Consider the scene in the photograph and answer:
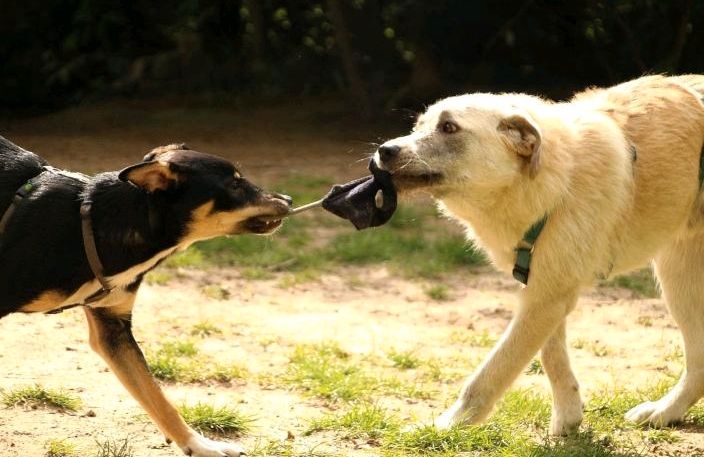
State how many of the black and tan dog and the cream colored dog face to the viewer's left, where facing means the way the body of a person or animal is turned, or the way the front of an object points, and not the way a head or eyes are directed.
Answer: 1

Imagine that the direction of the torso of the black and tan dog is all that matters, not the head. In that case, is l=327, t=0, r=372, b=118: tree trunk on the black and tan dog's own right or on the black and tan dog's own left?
on the black and tan dog's own left

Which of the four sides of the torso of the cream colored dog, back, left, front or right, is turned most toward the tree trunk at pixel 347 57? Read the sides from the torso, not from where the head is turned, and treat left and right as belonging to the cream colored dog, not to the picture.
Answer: right

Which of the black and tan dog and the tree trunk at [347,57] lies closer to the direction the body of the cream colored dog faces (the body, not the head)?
the black and tan dog

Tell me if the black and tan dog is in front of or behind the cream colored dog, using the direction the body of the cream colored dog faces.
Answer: in front

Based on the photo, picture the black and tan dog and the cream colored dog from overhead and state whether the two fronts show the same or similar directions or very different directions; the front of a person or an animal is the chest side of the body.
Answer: very different directions

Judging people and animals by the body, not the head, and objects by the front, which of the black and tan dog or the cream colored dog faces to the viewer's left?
the cream colored dog

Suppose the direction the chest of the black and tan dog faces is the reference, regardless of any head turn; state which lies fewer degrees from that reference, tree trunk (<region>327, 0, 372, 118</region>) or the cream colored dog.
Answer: the cream colored dog

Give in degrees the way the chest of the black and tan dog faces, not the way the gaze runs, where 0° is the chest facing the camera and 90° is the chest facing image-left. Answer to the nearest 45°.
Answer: approximately 270°

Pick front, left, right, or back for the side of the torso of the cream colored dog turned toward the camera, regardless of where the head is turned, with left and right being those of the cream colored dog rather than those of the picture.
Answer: left

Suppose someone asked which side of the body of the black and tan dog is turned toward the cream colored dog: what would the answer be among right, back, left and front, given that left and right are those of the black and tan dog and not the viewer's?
front
